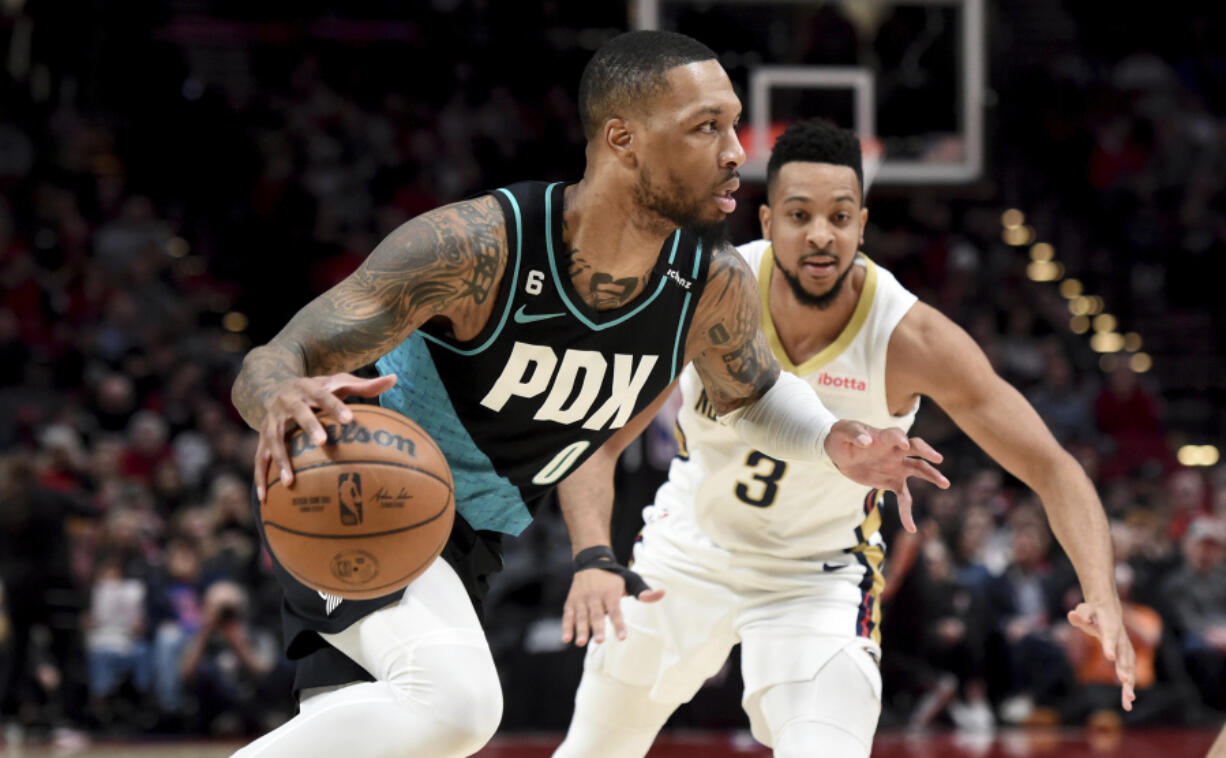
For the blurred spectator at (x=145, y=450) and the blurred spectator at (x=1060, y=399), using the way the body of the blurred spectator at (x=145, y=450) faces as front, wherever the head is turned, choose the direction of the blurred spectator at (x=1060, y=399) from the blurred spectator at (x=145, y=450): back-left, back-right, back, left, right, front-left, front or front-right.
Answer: left

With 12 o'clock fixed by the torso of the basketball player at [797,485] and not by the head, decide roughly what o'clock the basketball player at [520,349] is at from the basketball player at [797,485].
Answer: the basketball player at [520,349] is roughly at 1 o'clock from the basketball player at [797,485].

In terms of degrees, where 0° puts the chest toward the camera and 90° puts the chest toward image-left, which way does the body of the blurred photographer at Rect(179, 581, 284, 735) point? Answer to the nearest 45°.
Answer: approximately 0°

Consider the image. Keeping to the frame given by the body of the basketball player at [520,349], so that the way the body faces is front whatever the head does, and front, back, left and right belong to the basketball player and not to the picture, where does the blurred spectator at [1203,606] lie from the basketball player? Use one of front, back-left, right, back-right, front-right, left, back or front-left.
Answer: left

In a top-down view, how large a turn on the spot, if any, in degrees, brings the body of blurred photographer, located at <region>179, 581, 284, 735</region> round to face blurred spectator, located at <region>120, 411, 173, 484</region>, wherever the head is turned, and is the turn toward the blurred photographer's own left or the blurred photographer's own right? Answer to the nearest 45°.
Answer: approximately 180°

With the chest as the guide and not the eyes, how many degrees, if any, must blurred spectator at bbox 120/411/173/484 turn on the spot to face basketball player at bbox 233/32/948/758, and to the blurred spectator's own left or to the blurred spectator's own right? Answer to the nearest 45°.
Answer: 0° — they already face them

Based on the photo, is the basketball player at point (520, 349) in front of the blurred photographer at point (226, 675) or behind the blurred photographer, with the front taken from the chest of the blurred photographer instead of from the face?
in front

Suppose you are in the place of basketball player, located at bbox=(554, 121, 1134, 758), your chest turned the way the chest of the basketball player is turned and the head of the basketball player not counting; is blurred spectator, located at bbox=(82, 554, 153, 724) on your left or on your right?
on your right

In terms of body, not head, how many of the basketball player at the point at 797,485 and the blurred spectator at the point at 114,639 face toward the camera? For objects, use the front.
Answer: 2

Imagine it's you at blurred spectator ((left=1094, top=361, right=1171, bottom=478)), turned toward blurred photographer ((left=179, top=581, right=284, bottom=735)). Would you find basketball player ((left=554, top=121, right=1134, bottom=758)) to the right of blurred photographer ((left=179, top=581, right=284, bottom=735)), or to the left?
left

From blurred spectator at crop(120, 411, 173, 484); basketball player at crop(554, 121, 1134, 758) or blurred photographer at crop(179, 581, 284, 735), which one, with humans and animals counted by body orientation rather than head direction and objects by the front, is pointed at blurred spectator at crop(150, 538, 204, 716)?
blurred spectator at crop(120, 411, 173, 484)

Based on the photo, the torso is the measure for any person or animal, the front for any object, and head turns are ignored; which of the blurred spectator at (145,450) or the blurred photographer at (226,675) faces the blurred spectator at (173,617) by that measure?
the blurred spectator at (145,450)

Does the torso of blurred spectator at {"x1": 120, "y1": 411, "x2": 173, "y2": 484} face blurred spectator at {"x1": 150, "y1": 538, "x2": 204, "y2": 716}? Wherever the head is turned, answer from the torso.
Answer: yes
